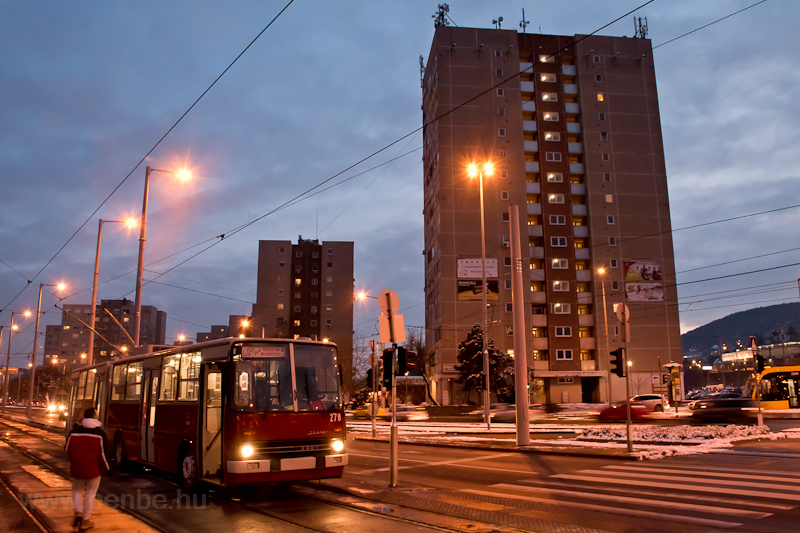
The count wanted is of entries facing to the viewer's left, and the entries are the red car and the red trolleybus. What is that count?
1

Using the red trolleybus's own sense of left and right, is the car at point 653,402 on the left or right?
on its left

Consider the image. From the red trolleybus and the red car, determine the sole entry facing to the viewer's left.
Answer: the red car

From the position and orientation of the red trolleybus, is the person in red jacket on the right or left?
on its right

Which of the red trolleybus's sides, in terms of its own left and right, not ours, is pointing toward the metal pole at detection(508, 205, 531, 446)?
left

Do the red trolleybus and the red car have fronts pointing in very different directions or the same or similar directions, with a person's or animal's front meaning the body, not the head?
very different directions

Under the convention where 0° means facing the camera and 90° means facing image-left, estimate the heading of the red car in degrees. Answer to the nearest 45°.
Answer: approximately 90°

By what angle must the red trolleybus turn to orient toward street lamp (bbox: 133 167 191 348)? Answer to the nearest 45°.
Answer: approximately 135° to its left

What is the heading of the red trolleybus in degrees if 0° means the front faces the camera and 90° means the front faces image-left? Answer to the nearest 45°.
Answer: approximately 315°

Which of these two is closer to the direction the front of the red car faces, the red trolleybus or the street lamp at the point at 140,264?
the street lamp
